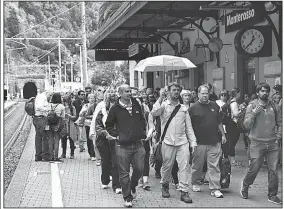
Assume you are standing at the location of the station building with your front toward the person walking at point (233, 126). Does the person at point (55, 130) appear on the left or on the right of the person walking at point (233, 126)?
right

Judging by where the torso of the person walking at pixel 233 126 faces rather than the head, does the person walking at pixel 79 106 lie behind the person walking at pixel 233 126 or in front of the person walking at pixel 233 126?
behind

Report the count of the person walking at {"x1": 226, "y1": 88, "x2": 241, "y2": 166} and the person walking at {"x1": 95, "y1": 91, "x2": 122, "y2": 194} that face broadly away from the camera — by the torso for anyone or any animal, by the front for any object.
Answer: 0

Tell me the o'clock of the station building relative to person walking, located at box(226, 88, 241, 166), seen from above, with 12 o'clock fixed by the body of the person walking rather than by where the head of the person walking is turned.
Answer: The station building is roughly at 9 o'clock from the person walking.

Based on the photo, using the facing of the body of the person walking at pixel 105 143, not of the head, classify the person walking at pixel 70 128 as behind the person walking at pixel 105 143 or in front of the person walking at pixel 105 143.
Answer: behind
